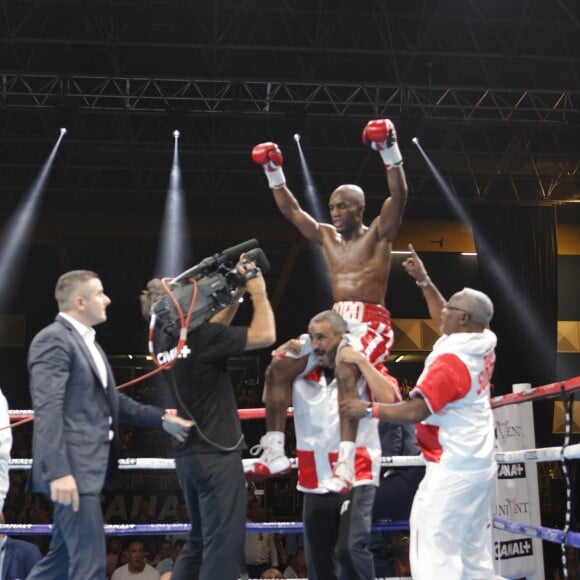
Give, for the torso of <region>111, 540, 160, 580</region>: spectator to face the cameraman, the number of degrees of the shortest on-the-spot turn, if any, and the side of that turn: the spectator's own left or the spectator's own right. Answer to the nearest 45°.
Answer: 0° — they already face them

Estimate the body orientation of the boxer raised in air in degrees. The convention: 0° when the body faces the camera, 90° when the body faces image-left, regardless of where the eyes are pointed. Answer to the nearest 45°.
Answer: approximately 45°

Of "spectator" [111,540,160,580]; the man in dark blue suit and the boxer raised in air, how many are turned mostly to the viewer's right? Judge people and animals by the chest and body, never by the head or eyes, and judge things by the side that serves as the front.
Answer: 1

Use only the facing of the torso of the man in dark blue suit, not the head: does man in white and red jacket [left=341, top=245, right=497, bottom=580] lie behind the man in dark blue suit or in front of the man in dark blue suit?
in front

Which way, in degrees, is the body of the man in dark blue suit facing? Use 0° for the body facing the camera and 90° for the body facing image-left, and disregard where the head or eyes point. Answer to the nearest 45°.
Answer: approximately 270°

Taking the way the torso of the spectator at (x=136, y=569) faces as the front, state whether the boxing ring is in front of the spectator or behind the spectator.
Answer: in front

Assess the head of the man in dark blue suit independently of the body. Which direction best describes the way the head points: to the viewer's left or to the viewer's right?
to the viewer's right

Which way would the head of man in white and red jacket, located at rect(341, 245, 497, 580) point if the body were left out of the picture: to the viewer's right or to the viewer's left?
to the viewer's left
